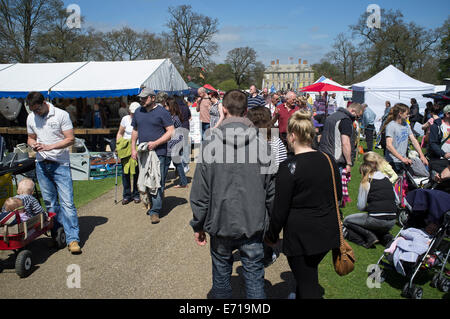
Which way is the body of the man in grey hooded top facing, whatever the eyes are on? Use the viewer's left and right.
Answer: facing away from the viewer

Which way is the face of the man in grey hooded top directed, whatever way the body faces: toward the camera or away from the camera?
away from the camera

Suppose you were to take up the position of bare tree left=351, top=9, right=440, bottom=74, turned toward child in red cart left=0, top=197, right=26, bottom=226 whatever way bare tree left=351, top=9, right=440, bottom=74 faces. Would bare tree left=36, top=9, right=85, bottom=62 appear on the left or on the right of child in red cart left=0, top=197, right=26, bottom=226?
right

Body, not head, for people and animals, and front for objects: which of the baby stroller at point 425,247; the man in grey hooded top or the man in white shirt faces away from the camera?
the man in grey hooded top

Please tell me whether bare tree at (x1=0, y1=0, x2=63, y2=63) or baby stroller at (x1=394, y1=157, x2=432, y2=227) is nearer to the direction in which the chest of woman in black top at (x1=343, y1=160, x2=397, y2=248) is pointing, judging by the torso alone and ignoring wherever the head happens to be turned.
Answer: the bare tree

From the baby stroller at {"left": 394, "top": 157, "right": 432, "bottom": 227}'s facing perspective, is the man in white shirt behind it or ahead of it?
ahead

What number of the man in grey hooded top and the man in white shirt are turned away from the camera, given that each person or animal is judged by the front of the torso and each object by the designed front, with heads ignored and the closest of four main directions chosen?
1

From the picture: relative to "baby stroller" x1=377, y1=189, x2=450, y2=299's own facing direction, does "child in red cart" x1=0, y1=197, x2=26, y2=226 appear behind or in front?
in front

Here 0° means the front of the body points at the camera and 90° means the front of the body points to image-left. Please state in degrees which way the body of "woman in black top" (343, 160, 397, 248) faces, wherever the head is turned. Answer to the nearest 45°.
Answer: approximately 135°

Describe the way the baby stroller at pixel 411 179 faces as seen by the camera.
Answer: facing the viewer and to the left of the viewer

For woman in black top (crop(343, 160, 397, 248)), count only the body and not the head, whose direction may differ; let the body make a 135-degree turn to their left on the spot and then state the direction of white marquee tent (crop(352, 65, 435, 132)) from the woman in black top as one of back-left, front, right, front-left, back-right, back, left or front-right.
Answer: back
